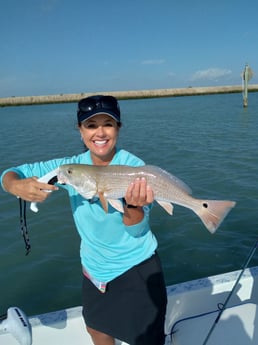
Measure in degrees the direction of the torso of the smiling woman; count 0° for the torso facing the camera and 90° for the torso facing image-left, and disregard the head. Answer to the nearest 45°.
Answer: approximately 0°
